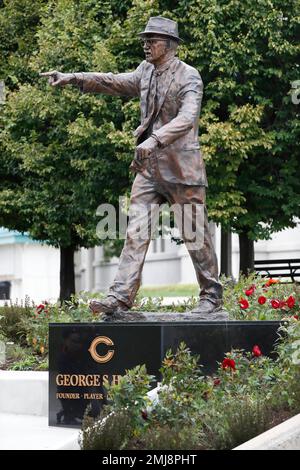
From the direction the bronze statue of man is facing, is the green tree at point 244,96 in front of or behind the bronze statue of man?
behind

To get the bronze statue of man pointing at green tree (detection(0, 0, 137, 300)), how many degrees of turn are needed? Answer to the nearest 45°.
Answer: approximately 135° to its right

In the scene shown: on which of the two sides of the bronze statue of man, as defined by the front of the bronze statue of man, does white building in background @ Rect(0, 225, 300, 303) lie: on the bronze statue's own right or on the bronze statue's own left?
on the bronze statue's own right

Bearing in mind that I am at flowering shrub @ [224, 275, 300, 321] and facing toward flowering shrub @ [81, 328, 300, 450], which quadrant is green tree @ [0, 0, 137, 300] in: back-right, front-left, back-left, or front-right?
back-right

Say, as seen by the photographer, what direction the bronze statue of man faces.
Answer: facing the viewer and to the left of the viewer
